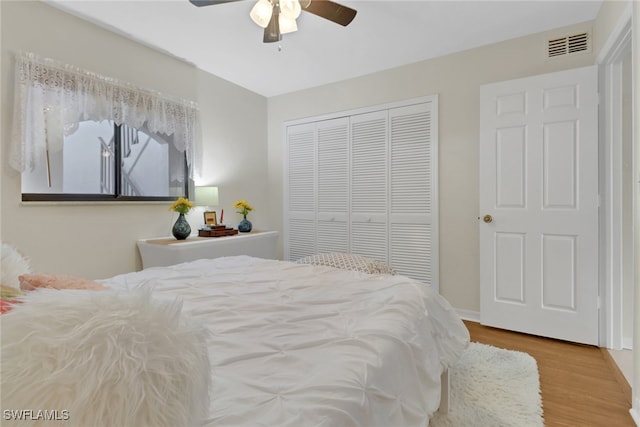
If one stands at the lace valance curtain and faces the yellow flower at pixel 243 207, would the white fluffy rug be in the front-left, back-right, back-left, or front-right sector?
front-right

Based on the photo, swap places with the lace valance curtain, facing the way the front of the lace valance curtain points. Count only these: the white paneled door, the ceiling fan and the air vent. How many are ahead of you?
3

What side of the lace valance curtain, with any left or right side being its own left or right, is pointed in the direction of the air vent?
front

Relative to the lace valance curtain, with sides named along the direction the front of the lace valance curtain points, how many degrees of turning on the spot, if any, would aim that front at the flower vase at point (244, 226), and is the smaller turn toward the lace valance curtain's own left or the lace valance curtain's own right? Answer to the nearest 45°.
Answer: approximately 45° to the lace valance curtain's own left

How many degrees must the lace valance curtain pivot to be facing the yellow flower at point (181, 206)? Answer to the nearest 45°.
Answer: approximately 45° to its left

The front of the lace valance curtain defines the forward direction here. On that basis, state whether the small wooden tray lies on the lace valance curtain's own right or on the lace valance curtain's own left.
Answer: on the lace valance curtain's own left

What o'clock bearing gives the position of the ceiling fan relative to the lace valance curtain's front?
The ceiling fan is roughly at 12 o'clock from the lace valance curtain.

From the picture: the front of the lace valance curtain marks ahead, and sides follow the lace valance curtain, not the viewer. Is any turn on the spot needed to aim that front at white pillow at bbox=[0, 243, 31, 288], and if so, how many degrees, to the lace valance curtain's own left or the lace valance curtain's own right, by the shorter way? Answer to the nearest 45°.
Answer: approximately 45° to the lace valance curtain's own right

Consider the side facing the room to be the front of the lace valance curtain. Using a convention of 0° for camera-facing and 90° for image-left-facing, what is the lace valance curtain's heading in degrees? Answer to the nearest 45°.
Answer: approximately 315°

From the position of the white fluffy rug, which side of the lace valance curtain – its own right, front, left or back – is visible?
front

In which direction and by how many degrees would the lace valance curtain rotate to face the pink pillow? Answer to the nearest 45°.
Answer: approximately 45° to its right

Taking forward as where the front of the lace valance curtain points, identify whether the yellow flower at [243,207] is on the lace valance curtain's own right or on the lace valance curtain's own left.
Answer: on the lace valance curtain's own left
